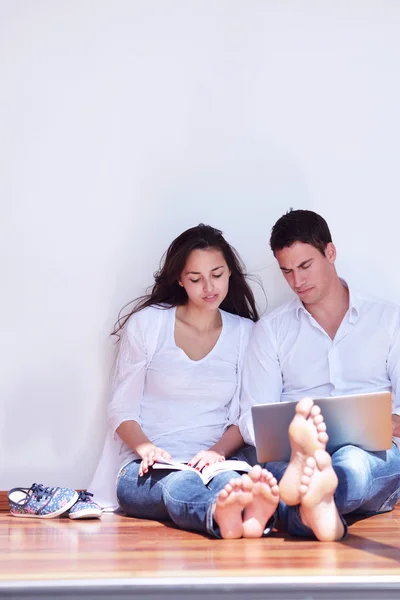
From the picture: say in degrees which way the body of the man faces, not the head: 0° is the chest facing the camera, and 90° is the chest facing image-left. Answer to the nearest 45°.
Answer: approximately 0°

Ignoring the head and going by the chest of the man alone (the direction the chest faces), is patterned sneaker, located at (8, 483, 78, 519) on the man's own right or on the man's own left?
on the man's own right

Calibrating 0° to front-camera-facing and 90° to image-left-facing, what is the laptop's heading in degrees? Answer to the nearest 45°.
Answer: approximately 180°

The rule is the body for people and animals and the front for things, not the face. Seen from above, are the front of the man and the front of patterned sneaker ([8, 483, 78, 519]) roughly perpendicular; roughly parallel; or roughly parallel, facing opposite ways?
roughly perpendicular

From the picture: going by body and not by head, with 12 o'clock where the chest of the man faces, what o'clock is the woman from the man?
The woman is roughly at 3 o'clock from the man.
